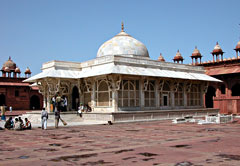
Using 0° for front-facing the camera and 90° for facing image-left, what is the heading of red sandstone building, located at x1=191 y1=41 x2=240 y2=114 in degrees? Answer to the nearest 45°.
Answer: approximately 45°
